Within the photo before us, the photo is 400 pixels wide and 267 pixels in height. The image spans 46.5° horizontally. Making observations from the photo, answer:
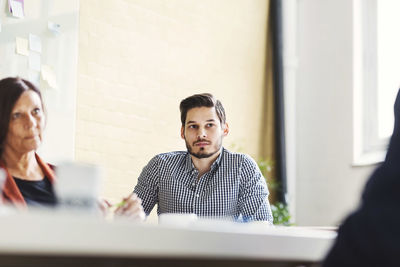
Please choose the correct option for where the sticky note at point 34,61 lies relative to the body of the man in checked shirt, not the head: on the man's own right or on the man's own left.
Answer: on the man's own right

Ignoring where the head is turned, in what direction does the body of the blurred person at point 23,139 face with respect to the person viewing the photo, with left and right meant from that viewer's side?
facing the viewer and to the right of the viewer

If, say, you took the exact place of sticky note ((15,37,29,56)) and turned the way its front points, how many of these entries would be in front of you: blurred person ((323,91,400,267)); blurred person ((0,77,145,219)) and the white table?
3

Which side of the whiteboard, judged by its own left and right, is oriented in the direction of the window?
left

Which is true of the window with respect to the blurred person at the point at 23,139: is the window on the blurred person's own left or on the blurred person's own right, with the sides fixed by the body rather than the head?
on the blurred person's own left

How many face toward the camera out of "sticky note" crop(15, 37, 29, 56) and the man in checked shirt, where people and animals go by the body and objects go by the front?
2

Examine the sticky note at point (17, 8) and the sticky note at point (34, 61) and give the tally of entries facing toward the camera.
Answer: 2

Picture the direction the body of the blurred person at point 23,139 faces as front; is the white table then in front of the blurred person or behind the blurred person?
in front

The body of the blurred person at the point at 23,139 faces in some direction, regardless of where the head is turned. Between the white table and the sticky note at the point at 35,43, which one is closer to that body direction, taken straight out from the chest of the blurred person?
the white table

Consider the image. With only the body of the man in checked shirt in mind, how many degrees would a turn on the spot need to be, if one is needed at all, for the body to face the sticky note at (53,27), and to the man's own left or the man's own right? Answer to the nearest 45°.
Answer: approximately 135° to the man's own right

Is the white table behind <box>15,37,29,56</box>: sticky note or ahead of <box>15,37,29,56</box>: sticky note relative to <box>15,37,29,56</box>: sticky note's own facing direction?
ahead

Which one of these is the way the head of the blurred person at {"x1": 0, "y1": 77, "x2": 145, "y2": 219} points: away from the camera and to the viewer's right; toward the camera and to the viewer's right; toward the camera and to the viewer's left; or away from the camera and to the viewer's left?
toward the camera and to the viewer's right

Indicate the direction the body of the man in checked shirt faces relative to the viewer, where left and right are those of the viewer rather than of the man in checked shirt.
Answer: facing the viewer

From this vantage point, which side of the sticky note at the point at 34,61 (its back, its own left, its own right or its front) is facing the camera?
front

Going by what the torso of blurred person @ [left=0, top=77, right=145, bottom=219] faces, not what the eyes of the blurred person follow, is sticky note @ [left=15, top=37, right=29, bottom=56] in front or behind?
behind

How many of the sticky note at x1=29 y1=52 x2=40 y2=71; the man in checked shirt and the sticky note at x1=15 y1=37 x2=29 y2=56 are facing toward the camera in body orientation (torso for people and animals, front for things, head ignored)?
3

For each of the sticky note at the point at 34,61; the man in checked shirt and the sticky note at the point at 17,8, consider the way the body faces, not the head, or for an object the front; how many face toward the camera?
3
